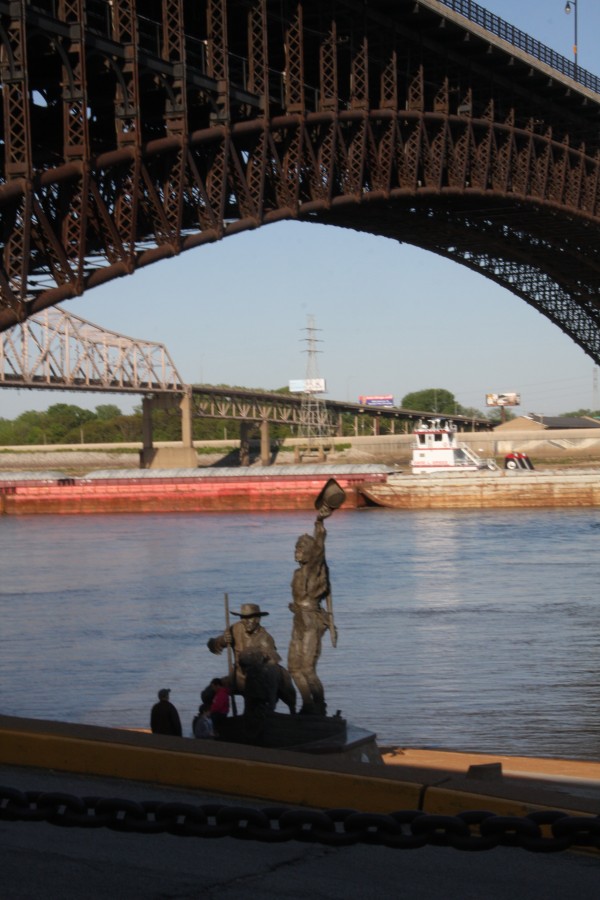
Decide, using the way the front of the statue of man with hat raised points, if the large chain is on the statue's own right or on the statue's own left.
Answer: on the statue's own left
